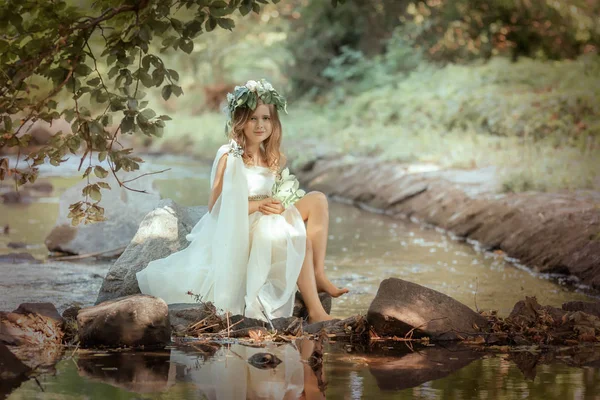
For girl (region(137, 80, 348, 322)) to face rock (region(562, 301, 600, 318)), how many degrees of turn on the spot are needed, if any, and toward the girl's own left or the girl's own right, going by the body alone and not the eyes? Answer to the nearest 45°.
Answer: approximately 45° to the girl's own left

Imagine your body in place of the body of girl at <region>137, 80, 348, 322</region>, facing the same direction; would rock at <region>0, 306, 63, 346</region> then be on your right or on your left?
on your right

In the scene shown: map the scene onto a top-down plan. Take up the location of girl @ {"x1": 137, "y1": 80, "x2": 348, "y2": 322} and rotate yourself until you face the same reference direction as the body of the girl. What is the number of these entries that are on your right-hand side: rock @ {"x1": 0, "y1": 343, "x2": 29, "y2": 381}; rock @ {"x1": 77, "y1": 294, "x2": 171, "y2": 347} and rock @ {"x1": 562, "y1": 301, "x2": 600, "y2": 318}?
2

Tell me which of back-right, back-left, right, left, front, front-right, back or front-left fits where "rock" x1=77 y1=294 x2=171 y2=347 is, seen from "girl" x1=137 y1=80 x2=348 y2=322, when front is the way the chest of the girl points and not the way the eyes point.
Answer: right

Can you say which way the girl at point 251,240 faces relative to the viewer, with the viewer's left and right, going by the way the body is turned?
facing the viewer and to the right of the viewer

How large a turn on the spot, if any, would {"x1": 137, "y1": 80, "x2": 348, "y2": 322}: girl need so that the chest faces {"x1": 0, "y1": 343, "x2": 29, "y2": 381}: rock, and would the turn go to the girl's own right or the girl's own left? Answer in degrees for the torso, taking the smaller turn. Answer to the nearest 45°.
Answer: approximately 90° to the girl's own right
